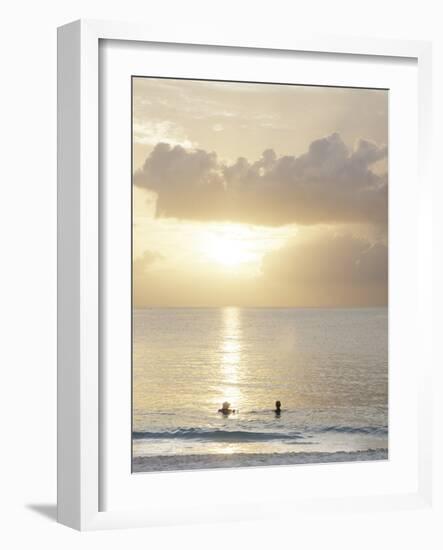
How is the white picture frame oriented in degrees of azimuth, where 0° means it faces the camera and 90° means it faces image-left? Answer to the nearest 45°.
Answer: approximately 315°
